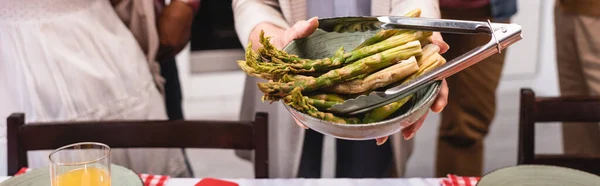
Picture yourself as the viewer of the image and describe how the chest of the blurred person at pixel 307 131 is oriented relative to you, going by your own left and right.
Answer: facing the viewer

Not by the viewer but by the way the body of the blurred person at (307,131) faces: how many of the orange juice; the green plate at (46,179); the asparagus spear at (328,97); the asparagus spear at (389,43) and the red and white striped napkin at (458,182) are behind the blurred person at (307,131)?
0

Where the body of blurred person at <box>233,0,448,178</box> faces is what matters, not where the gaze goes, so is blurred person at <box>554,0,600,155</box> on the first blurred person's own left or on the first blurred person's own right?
on the first blurred person's own left

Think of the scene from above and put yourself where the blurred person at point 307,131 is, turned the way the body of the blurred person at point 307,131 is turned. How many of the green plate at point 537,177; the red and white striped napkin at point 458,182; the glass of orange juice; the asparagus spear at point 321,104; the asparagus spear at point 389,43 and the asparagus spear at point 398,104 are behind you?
0

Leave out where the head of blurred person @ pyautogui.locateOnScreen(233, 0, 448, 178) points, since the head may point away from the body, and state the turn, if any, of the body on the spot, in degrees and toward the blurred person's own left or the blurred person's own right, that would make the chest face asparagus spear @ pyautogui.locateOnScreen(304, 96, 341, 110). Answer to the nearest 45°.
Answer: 0° — they already face it

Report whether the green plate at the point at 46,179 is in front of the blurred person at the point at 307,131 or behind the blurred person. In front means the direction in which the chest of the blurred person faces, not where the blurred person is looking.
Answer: in front

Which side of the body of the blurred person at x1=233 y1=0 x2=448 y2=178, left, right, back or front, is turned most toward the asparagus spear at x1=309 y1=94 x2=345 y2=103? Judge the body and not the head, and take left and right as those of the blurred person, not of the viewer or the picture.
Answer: front

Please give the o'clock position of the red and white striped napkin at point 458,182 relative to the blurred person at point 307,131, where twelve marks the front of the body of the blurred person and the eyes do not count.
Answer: The red and white striped napkin is roughly at 11 o'clock from the blurred person.

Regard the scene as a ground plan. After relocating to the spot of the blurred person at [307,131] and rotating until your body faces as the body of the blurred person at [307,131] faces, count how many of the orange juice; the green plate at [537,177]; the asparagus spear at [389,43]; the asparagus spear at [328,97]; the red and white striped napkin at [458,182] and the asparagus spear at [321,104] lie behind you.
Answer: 0

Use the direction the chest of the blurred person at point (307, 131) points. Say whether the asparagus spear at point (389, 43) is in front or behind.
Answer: in front

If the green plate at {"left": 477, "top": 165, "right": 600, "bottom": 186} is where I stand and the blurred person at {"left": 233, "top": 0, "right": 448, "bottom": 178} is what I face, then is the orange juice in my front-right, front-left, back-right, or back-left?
front-left
